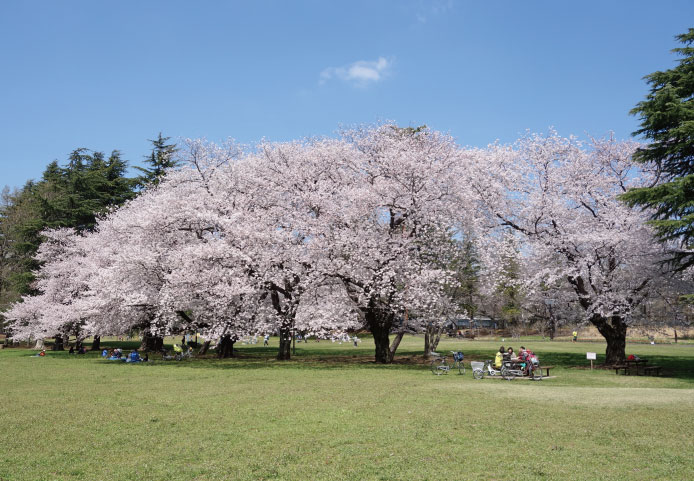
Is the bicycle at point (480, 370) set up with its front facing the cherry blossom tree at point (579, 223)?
no

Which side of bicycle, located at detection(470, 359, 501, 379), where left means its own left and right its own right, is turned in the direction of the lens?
left
